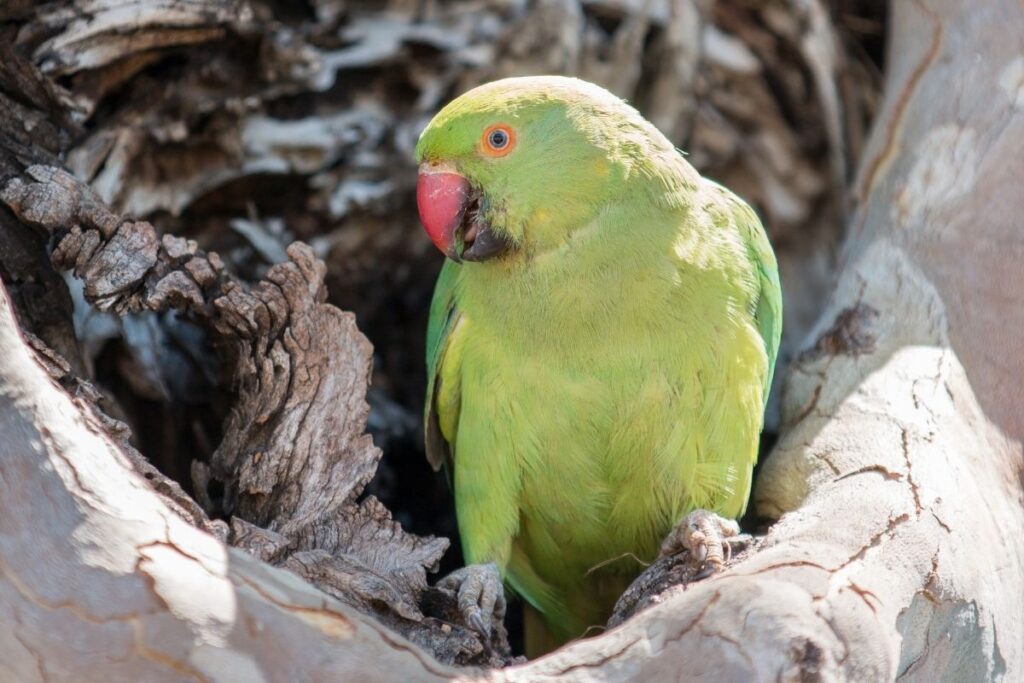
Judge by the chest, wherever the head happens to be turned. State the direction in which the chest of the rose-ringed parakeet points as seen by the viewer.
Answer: toward the camera
